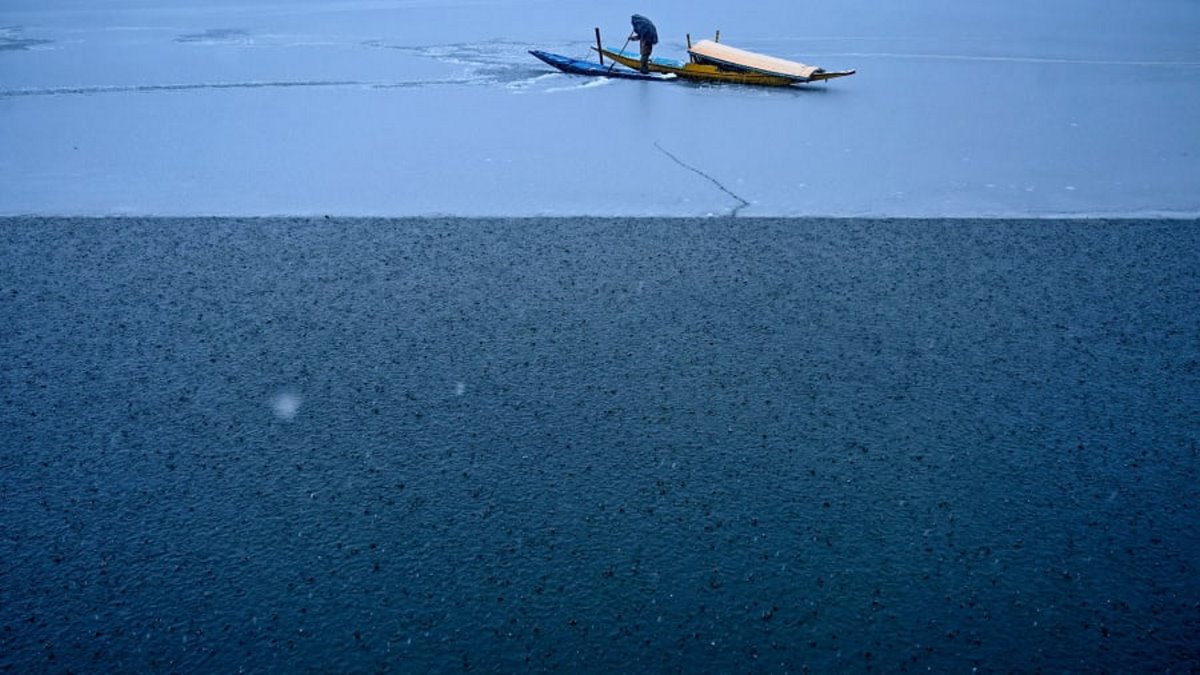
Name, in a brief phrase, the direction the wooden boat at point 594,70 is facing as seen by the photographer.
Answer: facing to the left of the viewer

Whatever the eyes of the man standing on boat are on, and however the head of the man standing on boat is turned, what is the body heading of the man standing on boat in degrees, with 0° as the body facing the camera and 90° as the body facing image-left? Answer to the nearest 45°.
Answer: approximately 90°

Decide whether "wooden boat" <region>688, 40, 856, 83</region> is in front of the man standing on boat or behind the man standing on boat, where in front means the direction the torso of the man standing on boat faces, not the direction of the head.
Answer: behind
